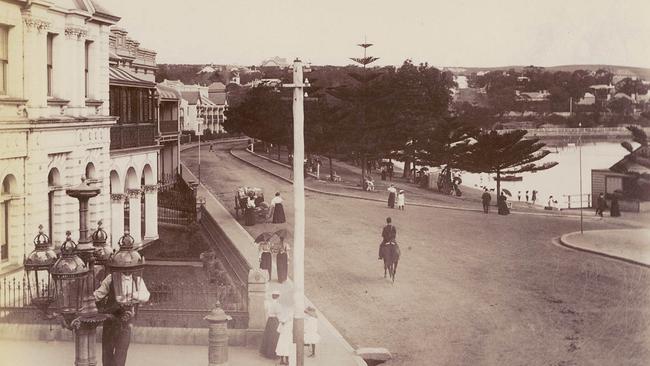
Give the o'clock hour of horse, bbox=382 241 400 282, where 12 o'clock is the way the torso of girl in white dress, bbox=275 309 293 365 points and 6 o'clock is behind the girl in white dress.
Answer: The horse is roughly at 1 o'clock from the girl in white dress.

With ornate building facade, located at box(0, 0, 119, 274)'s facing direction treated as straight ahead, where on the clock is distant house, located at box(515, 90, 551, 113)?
The distant house is roughly at 10 o'clock from the ornate building facade.

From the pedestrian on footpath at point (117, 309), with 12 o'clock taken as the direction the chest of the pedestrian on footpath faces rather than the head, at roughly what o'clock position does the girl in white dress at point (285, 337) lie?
The girl in white dress is roughly at 8 o'clock from the pedestrian on footpath.

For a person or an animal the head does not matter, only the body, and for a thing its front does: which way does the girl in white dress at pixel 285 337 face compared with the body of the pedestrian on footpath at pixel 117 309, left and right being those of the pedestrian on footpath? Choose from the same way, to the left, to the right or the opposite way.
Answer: the opposite way

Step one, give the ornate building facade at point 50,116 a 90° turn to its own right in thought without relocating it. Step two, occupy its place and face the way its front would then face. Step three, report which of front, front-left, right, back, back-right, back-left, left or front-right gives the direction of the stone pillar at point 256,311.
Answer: left

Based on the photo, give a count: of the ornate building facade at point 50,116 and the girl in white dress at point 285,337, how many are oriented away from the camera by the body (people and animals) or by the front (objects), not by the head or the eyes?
1

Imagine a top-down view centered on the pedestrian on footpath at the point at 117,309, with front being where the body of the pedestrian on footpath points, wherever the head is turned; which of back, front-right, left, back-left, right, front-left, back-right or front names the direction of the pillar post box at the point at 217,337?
back-left

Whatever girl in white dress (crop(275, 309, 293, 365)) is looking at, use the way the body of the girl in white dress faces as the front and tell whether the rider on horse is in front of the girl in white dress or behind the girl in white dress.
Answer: in front

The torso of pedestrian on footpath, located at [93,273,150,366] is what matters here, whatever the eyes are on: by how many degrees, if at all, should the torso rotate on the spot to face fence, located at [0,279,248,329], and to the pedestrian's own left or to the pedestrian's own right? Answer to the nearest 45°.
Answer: approximately 180°

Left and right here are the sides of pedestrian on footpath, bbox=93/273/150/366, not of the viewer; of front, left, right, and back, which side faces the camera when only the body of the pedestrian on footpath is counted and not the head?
front

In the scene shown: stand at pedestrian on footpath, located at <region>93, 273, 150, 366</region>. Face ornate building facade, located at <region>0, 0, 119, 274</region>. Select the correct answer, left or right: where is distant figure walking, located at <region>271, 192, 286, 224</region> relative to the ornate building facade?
right

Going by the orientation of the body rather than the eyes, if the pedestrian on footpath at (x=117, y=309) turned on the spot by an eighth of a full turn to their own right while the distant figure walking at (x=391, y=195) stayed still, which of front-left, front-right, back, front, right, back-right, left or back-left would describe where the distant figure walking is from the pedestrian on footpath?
back
